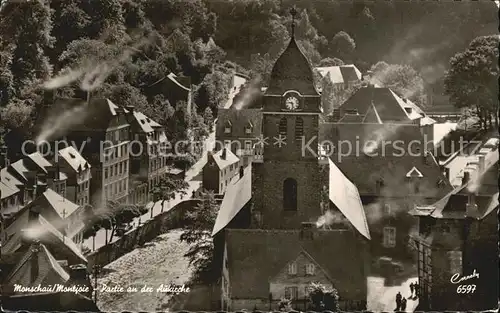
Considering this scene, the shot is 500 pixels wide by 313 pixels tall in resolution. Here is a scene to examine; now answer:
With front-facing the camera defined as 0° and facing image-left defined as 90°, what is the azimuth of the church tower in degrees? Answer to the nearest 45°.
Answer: approximately 0°

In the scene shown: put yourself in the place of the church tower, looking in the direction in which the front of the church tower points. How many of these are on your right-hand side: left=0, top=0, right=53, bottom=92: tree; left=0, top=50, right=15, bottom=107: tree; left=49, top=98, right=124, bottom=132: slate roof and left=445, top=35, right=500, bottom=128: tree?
3

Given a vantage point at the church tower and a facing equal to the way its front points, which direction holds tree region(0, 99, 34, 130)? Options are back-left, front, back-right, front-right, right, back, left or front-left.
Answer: right

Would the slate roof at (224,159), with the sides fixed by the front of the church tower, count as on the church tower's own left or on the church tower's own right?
on the church tower's own right

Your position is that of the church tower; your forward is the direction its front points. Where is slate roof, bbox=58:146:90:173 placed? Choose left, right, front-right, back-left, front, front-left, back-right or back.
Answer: right

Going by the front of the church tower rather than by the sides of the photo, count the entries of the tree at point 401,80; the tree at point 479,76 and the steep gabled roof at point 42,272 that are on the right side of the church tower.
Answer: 1

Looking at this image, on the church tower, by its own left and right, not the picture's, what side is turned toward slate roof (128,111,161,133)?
right

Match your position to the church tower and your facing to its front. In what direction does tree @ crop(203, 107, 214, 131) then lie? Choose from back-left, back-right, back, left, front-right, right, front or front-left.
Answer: right

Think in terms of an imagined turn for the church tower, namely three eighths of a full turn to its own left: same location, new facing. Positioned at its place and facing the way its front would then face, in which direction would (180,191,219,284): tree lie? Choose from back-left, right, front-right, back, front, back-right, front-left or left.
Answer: back-left

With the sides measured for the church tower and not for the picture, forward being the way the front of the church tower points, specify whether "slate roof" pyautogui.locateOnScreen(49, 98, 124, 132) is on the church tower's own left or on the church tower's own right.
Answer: on the church tower's own right

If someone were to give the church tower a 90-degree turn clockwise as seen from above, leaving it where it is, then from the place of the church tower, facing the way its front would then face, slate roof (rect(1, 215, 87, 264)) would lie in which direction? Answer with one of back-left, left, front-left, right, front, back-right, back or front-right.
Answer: front

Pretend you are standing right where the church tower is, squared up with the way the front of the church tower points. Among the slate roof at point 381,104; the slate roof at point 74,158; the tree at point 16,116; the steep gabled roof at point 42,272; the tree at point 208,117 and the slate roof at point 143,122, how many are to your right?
5
